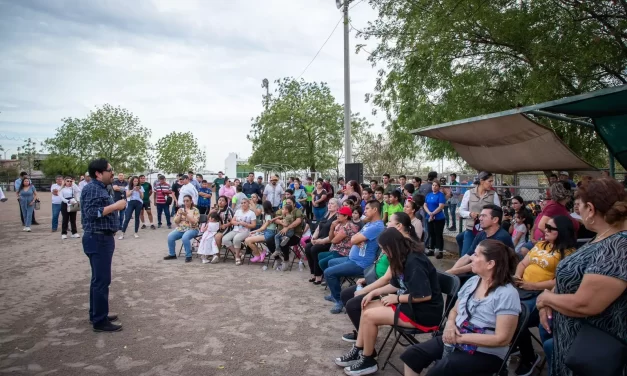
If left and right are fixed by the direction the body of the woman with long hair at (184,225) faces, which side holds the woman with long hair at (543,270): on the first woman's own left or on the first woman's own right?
on the first woman's own left

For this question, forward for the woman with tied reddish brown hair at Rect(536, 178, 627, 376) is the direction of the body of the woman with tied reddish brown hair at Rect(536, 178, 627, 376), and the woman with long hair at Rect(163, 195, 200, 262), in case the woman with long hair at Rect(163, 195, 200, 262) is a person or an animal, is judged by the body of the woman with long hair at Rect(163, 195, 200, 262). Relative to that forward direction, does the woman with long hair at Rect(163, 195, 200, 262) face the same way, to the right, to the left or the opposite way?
to the left

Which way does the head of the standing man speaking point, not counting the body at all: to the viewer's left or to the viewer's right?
to the viewer's right

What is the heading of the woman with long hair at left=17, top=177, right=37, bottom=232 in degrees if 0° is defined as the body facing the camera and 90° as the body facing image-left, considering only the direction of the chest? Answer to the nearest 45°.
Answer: approximately 0°

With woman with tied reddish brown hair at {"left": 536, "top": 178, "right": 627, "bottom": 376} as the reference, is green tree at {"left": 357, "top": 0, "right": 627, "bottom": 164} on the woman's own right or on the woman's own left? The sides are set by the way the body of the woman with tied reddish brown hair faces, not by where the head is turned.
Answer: on the woman's own right

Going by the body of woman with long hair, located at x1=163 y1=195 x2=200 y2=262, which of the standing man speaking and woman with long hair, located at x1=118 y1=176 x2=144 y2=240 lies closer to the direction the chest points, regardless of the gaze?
the standing man speaking

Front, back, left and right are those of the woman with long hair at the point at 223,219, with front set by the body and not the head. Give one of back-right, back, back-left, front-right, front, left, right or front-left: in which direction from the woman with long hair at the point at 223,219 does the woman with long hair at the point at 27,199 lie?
right

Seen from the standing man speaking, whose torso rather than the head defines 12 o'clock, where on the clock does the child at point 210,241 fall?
The child is roughly at 10 o'clock from the standing man speaking.

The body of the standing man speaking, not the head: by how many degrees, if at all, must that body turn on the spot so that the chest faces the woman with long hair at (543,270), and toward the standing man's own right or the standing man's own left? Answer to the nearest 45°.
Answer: approximately 45° to the standing man's own right

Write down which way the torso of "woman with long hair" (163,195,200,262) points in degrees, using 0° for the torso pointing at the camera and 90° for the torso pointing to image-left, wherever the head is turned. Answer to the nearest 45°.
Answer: approximately 45°

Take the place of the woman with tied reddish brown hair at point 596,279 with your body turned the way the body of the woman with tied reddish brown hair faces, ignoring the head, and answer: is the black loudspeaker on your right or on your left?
on your right

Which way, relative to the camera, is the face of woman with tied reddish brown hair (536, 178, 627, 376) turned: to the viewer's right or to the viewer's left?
to the viewer's left

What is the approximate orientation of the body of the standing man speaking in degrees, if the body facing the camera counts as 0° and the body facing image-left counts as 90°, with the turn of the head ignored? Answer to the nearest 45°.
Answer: approximately 270°

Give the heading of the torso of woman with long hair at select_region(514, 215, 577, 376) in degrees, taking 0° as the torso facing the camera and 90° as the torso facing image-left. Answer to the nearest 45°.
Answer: approximately 45°

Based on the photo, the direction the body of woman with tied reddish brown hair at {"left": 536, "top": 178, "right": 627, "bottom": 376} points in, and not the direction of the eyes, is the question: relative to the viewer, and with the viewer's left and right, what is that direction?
facing to the left of the viewer

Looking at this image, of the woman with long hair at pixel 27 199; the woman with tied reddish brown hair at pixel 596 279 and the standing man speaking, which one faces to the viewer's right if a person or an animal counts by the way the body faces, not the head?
the standing man speaking

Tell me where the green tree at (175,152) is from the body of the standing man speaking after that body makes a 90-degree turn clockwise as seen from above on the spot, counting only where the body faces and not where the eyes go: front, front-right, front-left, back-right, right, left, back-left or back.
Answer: back

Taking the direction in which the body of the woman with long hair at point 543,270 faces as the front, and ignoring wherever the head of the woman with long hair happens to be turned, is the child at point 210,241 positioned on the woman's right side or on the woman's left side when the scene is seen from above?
on the woman's right side
